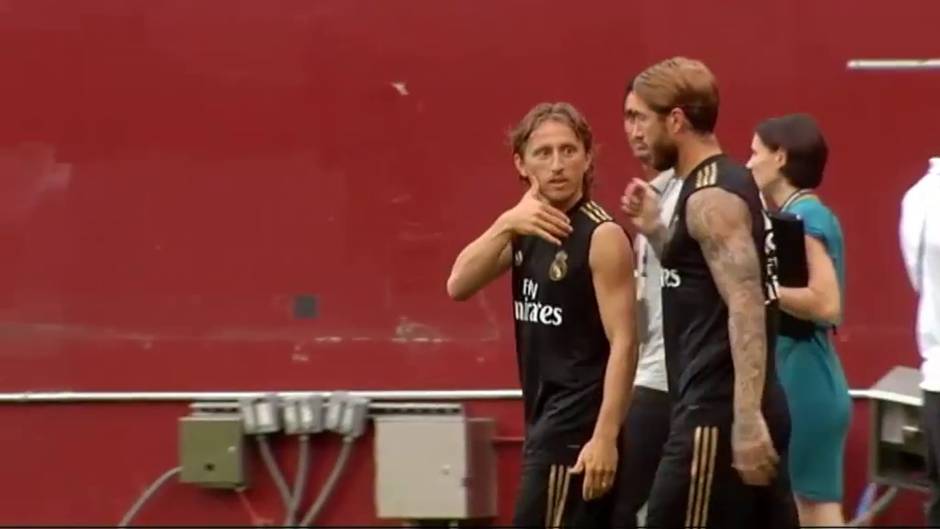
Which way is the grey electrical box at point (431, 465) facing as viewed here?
toward the camera

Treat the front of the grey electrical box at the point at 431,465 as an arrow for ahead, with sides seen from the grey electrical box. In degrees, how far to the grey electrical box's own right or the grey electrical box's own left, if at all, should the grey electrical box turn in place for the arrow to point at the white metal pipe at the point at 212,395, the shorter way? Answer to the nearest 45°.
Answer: approximately 90° to the grey electrical box's own right

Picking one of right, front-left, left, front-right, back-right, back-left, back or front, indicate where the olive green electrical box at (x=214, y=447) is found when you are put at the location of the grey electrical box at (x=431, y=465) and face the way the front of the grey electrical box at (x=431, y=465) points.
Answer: right

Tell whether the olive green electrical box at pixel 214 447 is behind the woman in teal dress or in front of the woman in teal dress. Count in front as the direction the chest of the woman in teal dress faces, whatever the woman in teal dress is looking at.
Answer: in front

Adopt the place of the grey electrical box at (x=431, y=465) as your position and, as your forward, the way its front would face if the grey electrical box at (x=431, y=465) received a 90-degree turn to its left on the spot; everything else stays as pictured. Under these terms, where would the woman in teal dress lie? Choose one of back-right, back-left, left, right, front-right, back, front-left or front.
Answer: front-right

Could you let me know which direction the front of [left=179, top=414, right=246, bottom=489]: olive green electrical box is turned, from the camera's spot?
facing the viewer

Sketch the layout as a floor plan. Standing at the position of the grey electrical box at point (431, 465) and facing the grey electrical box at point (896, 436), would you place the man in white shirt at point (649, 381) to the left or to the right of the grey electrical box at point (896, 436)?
right

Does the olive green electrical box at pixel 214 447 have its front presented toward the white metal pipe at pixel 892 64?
no

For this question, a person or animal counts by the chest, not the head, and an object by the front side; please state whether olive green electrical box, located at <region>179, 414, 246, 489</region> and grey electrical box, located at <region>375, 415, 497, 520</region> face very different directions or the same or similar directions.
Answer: same or similar directions

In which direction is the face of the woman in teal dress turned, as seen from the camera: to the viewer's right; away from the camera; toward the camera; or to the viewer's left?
to the viewer's left

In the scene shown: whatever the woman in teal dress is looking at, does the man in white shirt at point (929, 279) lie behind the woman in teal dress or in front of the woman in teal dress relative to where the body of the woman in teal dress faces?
behind

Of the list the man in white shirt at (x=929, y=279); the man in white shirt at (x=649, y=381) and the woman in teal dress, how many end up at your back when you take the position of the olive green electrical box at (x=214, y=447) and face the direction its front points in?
0

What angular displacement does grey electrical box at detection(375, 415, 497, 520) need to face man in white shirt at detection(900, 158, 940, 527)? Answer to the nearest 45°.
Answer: approximately 45° to its left

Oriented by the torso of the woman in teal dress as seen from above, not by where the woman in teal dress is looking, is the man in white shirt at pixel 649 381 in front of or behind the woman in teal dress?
in front

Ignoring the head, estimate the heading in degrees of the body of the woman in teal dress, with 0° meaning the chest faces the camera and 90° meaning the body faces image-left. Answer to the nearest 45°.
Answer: approximately 90°
